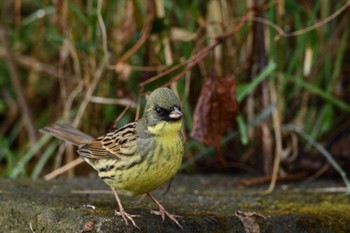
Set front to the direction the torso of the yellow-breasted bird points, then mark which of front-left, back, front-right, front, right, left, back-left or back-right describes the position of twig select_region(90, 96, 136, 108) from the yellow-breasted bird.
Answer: back-left

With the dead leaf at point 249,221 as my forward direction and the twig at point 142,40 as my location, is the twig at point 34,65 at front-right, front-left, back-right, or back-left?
back-right

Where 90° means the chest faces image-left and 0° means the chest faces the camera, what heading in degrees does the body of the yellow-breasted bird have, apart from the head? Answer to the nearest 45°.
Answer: approximately 315°

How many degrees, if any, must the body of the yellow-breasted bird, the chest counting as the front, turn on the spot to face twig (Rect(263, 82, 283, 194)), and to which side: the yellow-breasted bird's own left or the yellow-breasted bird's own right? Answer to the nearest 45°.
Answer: approximately 90° to the yellow-breasted bird's own left

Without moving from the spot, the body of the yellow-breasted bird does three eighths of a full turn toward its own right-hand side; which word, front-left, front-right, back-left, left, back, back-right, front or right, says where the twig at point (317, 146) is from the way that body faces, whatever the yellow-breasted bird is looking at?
back-right

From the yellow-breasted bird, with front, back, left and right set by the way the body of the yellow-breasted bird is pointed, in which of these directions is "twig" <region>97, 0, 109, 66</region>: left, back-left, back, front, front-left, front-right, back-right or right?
back-left

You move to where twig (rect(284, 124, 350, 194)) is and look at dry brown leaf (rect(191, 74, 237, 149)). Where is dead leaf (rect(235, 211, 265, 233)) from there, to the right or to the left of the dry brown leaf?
left

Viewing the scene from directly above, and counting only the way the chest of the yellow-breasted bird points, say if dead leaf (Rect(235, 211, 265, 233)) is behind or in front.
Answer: in front

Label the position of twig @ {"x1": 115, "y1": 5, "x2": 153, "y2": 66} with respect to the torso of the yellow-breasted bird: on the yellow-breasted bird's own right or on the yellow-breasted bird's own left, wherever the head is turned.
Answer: on the yellow-breasted bird's own left

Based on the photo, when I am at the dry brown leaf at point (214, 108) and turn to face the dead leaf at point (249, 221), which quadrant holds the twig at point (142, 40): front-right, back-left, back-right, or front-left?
back-right

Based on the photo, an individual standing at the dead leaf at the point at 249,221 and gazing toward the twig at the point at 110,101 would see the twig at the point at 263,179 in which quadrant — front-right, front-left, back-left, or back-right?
front-right

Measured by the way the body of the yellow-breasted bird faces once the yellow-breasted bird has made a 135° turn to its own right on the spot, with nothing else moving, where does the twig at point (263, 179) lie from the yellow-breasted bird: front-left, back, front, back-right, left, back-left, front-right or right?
back-right

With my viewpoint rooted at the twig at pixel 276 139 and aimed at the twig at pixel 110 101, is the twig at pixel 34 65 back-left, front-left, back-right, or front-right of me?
front-right
